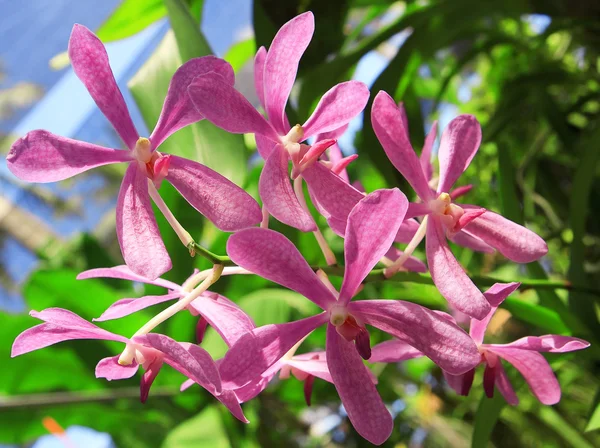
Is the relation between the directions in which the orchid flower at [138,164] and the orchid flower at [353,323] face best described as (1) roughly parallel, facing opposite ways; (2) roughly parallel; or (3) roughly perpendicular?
roughly parallel

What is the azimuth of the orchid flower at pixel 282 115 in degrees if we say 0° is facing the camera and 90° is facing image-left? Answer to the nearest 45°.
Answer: approximately 315°

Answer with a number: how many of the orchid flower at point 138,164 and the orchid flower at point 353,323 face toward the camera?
2

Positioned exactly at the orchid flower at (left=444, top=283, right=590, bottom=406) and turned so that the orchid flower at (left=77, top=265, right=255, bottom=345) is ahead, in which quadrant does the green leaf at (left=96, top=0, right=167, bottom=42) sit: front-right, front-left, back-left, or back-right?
front-right

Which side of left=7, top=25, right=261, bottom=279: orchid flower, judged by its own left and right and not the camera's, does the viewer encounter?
front

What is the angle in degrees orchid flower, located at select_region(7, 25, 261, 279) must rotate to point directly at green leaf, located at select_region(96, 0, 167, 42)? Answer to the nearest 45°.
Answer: approximately 180°

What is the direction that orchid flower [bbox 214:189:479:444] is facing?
toward the camera
